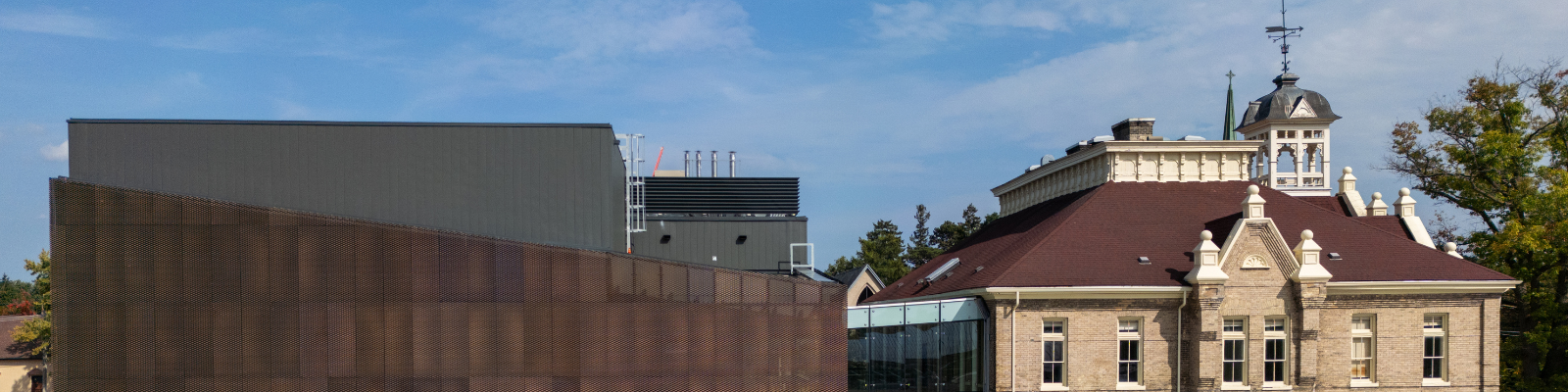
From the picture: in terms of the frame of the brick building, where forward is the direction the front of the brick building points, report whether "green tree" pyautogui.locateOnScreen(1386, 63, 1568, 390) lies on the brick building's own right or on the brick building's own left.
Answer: on the brick building's own left

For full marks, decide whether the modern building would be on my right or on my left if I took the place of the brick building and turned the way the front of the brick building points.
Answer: on my right
